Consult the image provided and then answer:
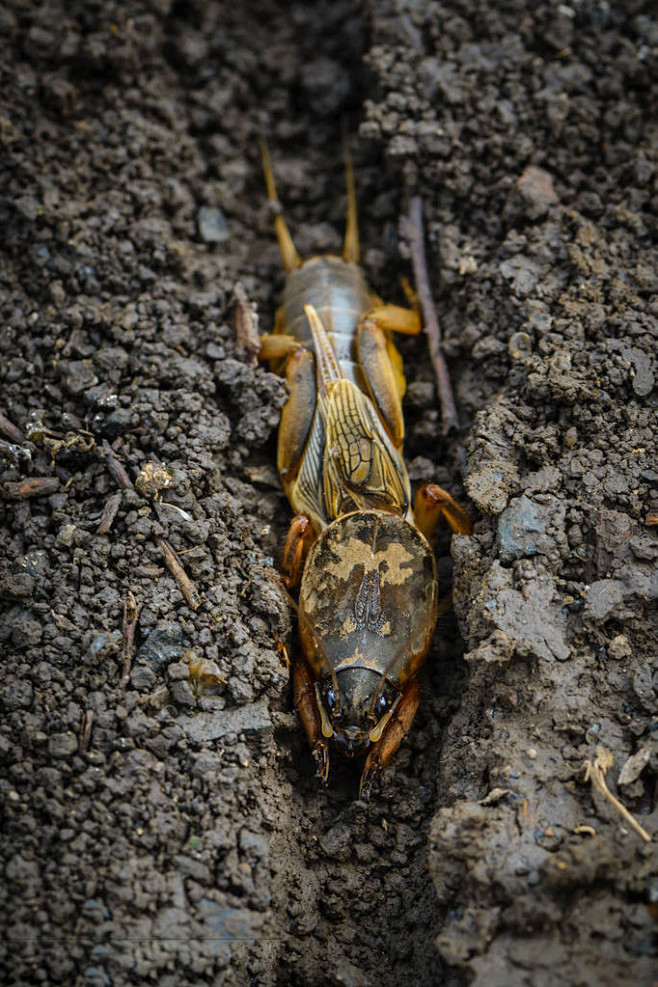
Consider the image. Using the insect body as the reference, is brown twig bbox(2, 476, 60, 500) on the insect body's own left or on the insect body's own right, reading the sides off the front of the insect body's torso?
on the insect body's own right

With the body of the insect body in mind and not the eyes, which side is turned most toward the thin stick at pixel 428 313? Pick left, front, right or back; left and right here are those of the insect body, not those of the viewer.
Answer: back

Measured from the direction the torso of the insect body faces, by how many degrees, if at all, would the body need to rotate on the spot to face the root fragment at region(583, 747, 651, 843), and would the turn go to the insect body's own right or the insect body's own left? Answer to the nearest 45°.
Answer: approximately 45° to the insect body's own left

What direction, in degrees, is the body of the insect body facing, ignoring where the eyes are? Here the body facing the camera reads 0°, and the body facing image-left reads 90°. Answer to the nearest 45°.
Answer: approximately 0°

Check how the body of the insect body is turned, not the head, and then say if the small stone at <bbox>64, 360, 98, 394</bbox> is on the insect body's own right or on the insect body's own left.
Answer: on the insect body's own right

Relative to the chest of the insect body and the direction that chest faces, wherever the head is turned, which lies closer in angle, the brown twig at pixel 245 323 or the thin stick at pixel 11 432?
the thin stick

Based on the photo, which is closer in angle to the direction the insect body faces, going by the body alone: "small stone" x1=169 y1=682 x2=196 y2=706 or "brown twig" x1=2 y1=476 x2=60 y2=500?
the small stone
